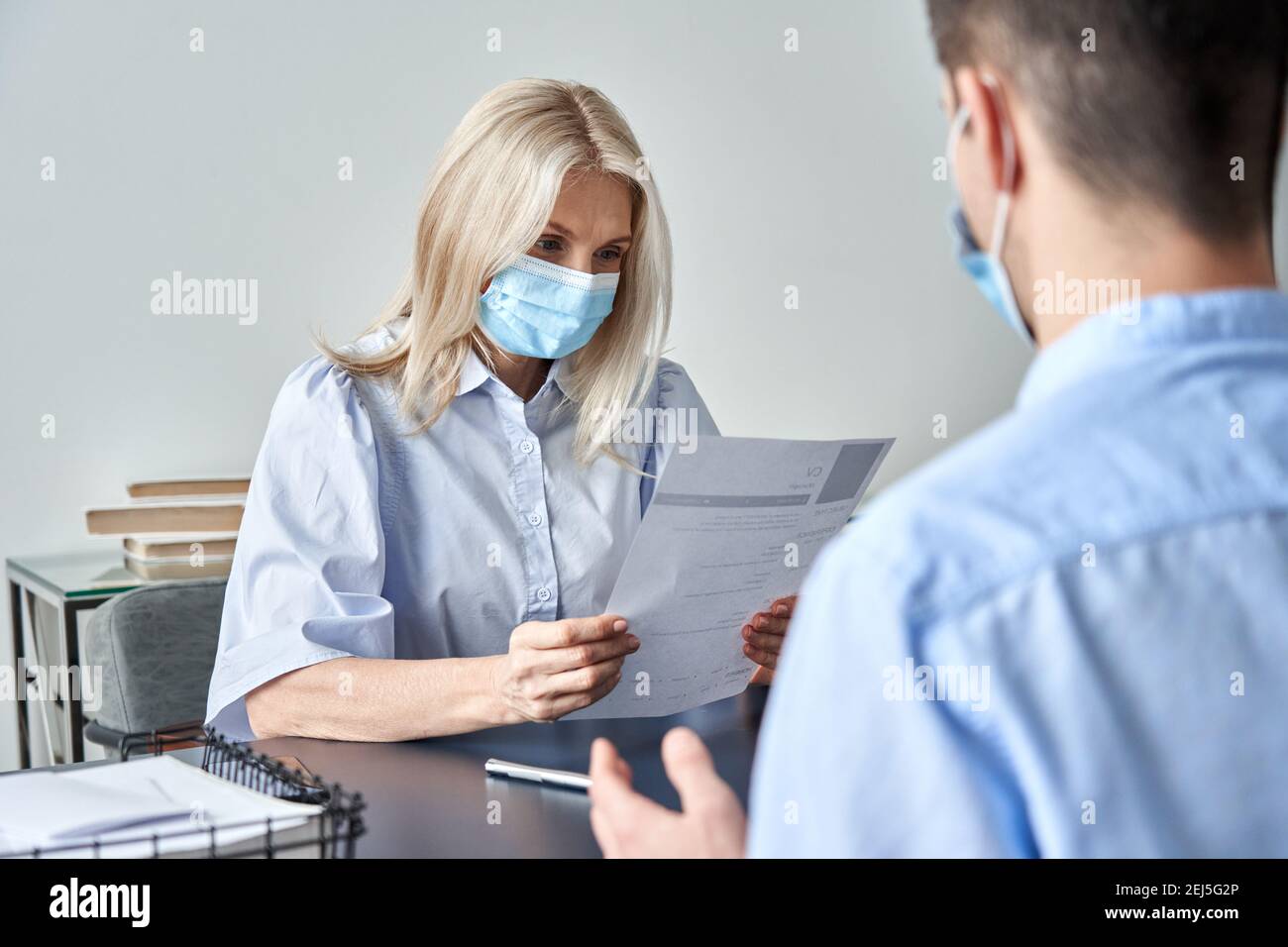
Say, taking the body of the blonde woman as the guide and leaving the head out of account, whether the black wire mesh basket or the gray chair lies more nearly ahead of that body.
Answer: the black wire mesh basket

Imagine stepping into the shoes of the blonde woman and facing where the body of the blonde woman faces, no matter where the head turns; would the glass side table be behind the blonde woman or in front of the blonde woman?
behind

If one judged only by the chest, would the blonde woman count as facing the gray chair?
no

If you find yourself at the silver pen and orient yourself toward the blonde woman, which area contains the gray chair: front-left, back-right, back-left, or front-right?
front-left

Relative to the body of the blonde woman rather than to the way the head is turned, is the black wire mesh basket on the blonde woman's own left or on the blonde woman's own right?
on the blonde woman's own right

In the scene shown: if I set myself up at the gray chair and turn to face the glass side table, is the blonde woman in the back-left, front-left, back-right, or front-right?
back-right

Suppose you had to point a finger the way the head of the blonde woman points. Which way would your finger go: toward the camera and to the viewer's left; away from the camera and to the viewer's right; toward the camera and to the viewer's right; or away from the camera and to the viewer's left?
toward the camera and to the viewer's right

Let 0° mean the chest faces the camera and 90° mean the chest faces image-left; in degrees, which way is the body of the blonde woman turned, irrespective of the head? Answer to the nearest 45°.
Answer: approximately 315°
